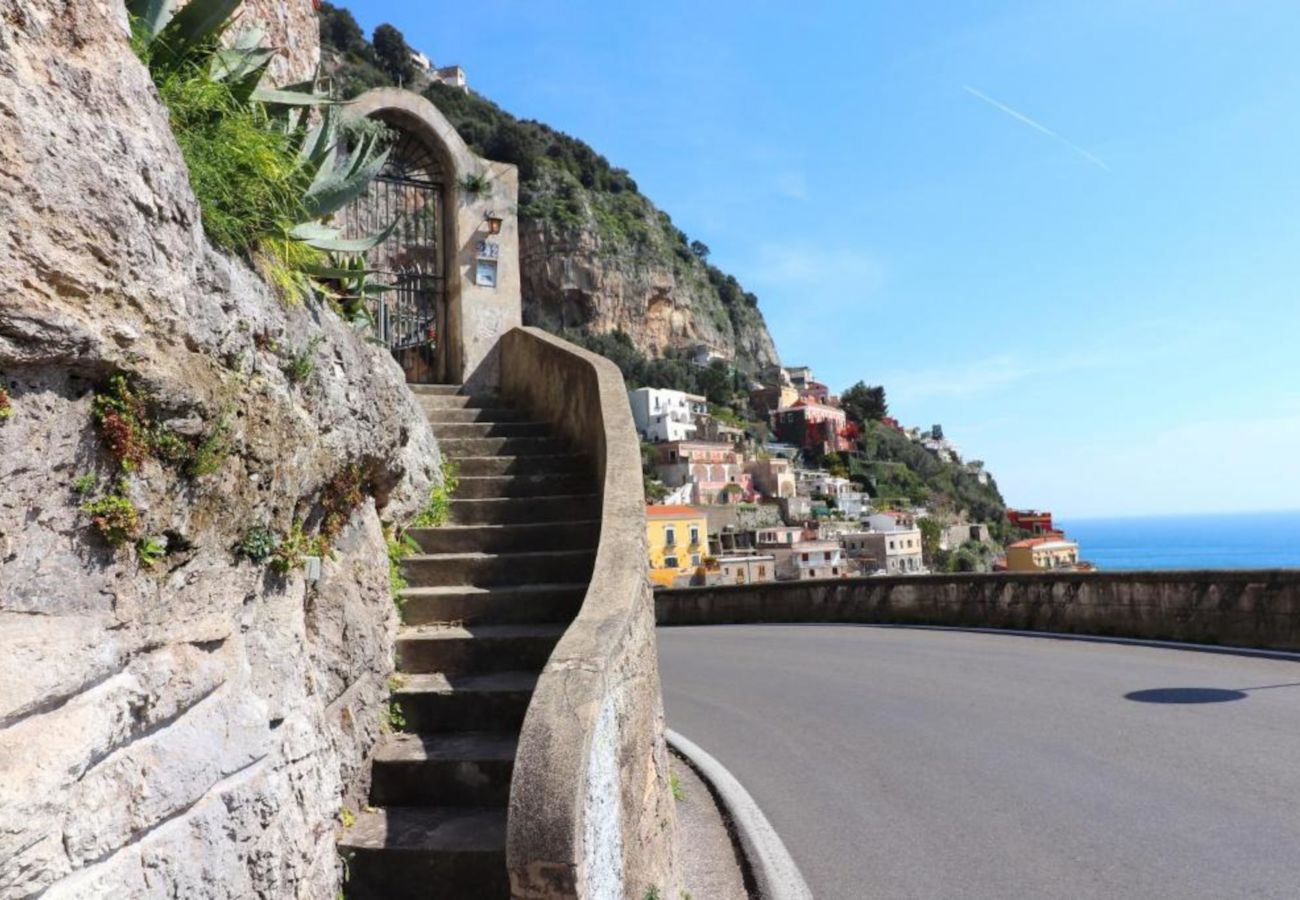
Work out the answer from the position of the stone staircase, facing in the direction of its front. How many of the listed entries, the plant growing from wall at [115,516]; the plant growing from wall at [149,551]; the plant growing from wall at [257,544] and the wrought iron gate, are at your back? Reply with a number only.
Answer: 1

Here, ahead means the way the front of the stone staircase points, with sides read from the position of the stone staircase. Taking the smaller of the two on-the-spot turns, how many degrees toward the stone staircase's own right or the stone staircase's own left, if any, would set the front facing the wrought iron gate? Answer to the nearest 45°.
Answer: approximately 180°

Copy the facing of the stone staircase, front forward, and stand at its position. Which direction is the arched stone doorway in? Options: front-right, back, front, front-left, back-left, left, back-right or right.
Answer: back

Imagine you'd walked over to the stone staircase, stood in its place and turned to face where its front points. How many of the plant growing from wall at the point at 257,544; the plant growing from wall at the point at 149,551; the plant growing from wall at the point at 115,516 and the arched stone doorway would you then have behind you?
1

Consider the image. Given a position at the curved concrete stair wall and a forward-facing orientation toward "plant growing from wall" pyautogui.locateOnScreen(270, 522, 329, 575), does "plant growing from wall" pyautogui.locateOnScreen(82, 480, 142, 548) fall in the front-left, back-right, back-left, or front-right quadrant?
front-left

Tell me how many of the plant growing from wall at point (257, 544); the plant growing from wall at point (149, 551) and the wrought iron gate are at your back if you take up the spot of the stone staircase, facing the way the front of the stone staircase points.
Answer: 1

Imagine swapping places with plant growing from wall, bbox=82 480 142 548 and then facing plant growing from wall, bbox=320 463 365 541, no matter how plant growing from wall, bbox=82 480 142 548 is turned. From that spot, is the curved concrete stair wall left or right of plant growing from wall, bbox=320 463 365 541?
right

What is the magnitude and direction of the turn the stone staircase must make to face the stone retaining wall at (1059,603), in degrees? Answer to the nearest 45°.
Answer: approximately 135° to its left

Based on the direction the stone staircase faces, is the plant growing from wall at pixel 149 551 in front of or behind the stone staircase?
in front

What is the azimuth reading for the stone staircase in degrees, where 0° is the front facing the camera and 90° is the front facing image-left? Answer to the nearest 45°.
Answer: approximately 0°

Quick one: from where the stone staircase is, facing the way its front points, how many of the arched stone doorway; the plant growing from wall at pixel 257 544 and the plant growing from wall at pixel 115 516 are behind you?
1

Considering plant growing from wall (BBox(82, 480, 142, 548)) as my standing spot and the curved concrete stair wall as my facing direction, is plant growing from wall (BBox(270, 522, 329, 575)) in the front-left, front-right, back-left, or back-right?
front-left

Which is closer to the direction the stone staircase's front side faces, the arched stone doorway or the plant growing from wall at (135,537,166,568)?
the plant growing from wall

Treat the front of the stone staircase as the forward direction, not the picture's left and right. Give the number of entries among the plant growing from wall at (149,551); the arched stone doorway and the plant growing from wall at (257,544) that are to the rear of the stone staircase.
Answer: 1

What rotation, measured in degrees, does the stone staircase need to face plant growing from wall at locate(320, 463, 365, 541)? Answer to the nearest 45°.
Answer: approximately 45° to its right
